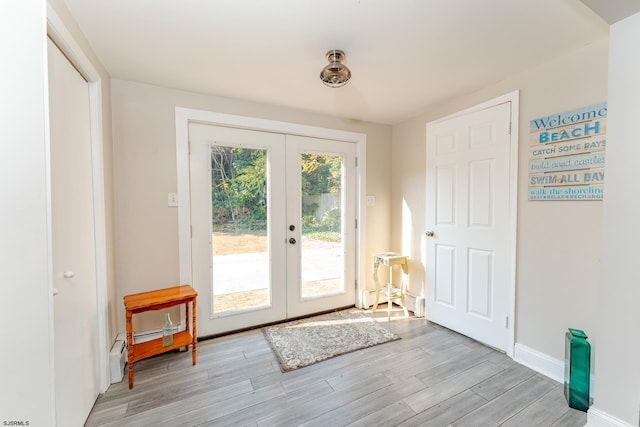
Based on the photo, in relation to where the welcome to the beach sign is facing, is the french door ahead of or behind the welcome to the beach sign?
ahead

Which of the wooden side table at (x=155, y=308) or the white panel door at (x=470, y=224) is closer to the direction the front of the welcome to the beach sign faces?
the wooden side table

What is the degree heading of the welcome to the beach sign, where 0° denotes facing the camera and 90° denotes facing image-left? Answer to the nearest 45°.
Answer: approximately 45°

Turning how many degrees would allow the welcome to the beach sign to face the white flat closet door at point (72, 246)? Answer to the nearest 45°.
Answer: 0° — it already faces it

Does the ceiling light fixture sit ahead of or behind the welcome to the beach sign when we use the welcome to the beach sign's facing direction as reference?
ahead

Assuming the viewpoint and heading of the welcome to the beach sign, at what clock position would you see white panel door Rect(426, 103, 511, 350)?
The white panel door is roughly at 2 o'clock from the welcome to the beach sign.

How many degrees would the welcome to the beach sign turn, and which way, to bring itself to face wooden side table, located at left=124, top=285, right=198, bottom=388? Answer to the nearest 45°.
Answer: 0° — it already faces it
